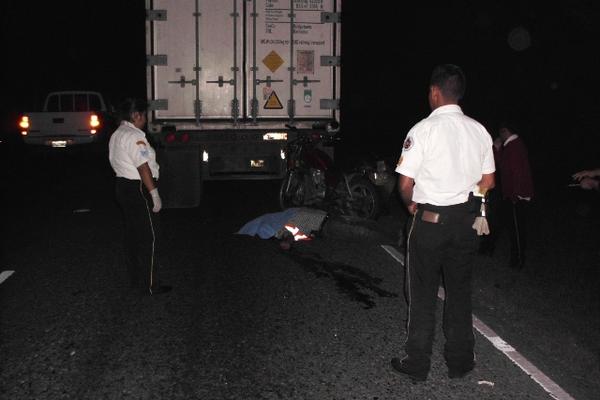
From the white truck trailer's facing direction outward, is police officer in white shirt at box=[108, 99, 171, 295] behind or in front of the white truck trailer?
behind

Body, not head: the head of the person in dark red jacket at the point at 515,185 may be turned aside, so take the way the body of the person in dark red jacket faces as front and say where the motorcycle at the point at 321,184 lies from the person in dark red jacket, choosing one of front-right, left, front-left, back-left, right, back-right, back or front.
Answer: front-right

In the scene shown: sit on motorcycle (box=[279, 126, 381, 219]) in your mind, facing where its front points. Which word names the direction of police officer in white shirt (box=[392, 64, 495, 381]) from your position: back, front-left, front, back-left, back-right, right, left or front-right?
back-left

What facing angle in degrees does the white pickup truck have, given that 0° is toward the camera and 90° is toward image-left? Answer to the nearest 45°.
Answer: approximately 180°

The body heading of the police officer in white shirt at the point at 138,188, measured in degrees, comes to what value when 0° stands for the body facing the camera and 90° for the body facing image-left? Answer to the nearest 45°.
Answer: approximately 225°

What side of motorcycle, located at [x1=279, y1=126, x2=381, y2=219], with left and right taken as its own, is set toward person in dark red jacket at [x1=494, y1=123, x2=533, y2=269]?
back

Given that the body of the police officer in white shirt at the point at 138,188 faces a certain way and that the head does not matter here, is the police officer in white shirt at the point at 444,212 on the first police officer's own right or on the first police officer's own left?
on the first police officer's own right

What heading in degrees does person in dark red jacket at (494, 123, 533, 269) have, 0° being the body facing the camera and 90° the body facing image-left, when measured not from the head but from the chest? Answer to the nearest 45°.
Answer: approximately 90°

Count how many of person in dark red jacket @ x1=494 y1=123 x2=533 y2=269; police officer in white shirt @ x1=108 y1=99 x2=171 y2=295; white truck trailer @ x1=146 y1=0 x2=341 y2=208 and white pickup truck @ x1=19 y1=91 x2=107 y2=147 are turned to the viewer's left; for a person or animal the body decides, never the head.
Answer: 1

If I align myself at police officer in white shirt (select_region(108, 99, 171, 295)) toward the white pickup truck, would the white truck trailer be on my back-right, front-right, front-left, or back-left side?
front-right

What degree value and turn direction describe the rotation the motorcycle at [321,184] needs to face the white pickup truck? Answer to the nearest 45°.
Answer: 0° — it already faces it

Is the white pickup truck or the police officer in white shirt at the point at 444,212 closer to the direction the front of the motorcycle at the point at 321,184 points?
the white pickup truck

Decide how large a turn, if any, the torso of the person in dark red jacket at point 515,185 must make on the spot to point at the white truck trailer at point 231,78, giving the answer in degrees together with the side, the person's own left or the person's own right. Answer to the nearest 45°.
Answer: approximately 45° to the person's own right

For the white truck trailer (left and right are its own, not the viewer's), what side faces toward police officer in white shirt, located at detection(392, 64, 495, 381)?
back

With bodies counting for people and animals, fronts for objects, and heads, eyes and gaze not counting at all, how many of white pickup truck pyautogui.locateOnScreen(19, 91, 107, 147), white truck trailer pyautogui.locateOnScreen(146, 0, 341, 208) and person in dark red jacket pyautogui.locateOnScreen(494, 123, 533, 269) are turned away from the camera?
2

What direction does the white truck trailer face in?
away from the camera

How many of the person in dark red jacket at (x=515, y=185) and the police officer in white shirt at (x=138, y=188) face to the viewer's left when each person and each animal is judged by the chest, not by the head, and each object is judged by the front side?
1
